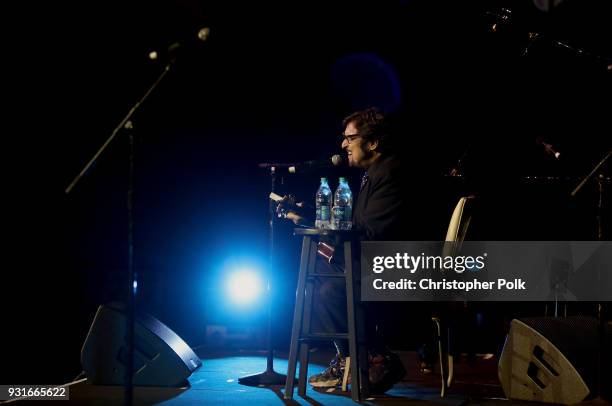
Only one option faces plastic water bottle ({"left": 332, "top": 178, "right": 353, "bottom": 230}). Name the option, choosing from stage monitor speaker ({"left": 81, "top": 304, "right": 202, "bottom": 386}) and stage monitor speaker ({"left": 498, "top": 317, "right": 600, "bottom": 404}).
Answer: stage monitor speaker ({"left": 81, "top": 304, "right": 202, "bottom": 386})

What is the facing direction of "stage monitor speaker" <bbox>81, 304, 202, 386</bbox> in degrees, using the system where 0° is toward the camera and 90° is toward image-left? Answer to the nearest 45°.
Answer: approximately 270°

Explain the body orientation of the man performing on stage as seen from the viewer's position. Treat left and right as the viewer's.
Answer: facing to the left of the viewer

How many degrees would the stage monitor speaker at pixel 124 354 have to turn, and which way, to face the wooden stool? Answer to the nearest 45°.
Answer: approximately 45° to its right

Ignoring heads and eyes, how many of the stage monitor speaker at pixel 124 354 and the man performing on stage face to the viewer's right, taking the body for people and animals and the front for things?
1

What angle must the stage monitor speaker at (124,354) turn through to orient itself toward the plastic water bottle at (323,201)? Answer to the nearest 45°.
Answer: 0° — it already faces it

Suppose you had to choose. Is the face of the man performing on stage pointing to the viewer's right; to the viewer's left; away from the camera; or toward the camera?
to the viewer's left

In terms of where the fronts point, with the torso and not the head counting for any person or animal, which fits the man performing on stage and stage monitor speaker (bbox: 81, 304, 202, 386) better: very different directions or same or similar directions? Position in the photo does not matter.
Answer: very different directions

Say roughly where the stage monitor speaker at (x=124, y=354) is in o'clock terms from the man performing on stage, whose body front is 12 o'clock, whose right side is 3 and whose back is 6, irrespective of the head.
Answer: The stage monitor speaker is roughly at 12 o'clock from the man performing on stage.

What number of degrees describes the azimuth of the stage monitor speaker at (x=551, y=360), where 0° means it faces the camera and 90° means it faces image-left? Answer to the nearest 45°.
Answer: approximately 315°

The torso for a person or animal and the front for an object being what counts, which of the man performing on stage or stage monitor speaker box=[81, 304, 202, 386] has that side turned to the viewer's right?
the stage monitor speaker

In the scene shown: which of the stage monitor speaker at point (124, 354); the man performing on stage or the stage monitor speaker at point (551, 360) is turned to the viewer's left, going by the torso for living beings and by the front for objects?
the man performing on stage
